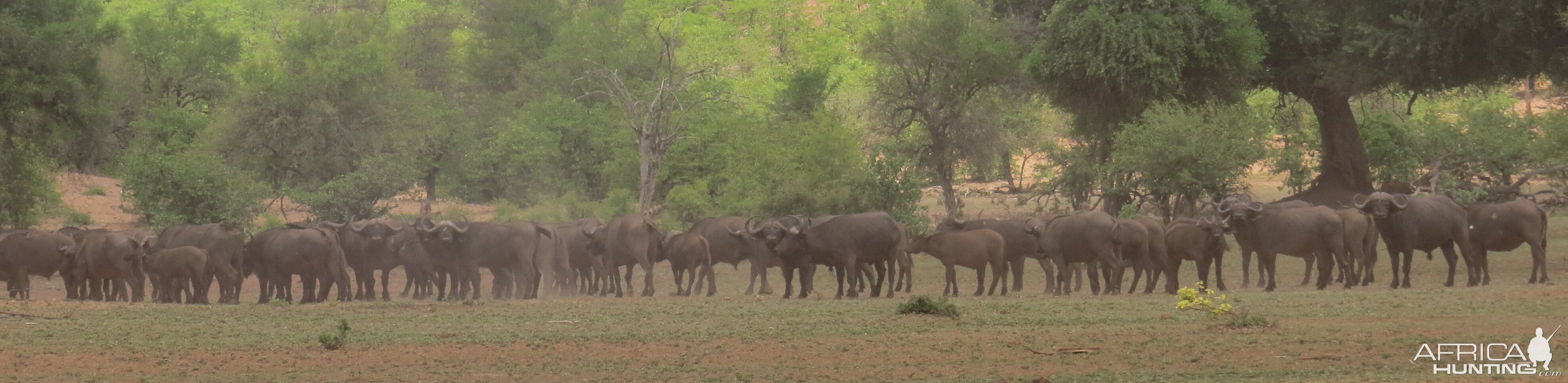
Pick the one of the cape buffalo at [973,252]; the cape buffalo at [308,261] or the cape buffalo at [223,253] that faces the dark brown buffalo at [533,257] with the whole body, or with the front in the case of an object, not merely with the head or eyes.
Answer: the cape buffalo at [973,252]

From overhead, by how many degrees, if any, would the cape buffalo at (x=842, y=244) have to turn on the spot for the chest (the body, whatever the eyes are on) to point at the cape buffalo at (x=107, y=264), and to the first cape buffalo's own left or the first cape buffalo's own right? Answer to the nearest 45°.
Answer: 0° — it already faces it

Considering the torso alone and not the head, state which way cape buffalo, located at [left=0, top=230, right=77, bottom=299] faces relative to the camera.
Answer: to the viewer's right

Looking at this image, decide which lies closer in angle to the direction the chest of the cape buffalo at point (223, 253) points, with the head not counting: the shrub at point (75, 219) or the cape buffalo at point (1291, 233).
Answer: the shrub

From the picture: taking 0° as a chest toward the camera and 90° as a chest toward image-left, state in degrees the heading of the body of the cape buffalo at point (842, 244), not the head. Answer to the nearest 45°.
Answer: approximately 90°

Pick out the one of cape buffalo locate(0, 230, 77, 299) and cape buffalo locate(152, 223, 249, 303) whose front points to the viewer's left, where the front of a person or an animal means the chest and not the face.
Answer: cape buffalo locate(152, 223, 249, 303)

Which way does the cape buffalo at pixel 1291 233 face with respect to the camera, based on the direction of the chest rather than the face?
to the viewer's left

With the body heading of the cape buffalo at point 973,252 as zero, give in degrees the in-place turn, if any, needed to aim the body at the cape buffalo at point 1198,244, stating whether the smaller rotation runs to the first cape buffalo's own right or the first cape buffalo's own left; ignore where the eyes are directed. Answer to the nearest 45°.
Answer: approximately 180°

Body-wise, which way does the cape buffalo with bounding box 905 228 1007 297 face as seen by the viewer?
to the viewer's left
